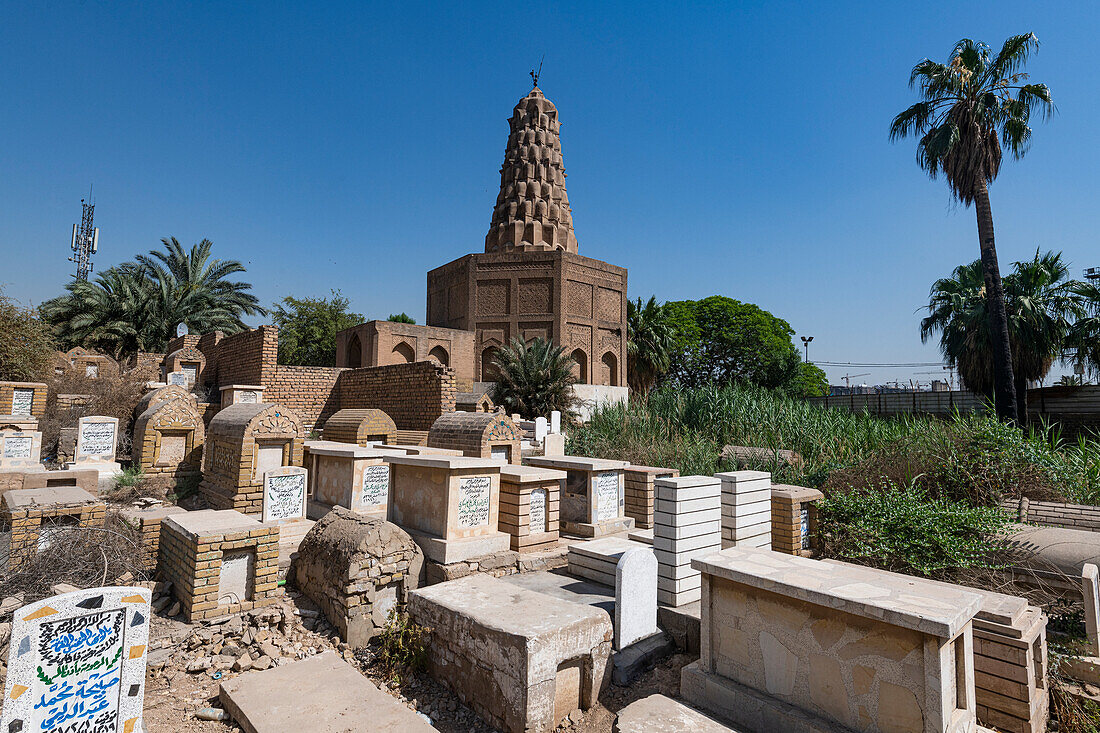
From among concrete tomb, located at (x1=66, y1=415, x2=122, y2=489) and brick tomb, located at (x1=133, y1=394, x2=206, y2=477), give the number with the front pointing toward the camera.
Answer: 2

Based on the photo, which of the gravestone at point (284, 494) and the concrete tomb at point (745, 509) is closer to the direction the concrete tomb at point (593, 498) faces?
the concrete tomb

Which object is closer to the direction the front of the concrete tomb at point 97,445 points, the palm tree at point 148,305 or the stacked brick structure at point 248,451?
the stacked brick structure

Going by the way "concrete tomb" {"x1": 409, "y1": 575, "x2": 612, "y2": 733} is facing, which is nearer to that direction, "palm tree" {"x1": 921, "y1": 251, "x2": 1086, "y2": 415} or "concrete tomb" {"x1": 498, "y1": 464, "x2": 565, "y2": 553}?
the palm tree

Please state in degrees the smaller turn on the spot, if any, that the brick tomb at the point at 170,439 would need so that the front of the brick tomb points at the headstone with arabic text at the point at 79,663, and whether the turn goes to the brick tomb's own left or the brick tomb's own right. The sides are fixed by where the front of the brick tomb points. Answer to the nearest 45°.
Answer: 0° — it already faces it

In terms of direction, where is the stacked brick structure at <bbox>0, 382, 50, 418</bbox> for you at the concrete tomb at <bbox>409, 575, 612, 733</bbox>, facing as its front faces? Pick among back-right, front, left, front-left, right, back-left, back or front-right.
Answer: back

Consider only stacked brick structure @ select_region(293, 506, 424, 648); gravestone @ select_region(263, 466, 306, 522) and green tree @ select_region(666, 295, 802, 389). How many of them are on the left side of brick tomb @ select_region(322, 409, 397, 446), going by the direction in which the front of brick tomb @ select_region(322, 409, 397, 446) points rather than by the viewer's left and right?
1

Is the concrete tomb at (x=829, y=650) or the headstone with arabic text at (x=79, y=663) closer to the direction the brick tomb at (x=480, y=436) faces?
the concrete tomb

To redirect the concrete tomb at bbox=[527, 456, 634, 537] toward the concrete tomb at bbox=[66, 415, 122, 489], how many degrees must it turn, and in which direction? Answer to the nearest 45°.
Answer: approximately 135° to its right

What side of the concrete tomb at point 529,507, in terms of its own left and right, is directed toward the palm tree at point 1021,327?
left
